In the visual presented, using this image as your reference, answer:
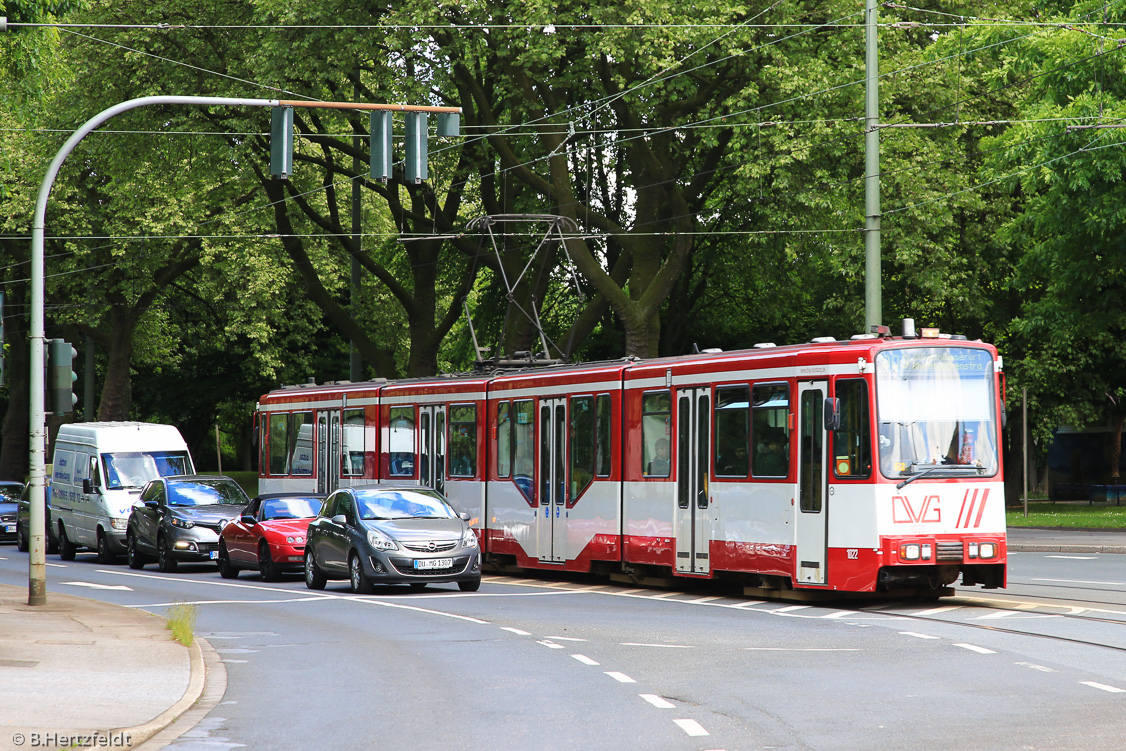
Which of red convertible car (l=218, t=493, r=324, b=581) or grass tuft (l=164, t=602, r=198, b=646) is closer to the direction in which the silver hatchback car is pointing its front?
the grass tuft

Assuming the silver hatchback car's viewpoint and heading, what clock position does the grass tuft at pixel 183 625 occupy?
The grass tuft is roughly at 2 o'clock from the silver hatchback car.

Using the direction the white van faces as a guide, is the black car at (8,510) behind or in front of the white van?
behind

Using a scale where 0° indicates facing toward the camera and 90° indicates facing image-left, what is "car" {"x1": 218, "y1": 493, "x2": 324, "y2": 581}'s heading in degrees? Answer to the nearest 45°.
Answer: approximately 315°

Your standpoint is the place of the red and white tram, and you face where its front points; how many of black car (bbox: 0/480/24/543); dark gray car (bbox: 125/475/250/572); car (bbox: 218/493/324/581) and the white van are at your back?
4

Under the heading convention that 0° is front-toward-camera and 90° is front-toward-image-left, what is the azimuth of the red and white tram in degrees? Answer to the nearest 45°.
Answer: approximately 315°

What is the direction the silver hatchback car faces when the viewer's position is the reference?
facing the viewer and to the right of the viewer

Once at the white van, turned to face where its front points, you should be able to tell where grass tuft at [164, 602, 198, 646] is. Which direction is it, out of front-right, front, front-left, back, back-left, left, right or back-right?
front-right

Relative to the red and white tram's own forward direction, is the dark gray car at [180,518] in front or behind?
behind

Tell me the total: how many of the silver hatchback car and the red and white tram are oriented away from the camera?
0

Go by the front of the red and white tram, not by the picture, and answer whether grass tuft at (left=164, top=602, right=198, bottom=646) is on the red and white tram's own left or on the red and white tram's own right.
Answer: on the red and white tram's own right
